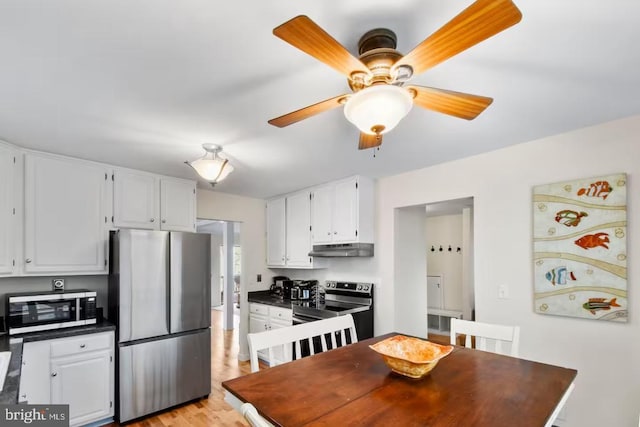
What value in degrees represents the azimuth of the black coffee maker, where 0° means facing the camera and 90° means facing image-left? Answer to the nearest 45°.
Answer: approximately 45°

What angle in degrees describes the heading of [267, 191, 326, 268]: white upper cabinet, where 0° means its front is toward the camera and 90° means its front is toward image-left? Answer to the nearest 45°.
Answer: approximately 45°

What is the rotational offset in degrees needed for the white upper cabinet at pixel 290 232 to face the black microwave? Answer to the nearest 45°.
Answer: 0° — it already faces it

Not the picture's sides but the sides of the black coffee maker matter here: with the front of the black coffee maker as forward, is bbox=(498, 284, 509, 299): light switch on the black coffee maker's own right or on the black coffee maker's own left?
on the black coffee maker's own left

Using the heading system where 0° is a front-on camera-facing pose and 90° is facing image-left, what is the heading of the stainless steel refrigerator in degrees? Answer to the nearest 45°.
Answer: approximately 315°

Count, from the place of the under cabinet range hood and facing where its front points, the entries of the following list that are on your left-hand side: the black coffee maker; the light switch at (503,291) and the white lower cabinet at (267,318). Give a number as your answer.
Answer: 1

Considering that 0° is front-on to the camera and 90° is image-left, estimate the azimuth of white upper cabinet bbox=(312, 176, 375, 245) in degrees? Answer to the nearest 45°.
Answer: approximately 45°
